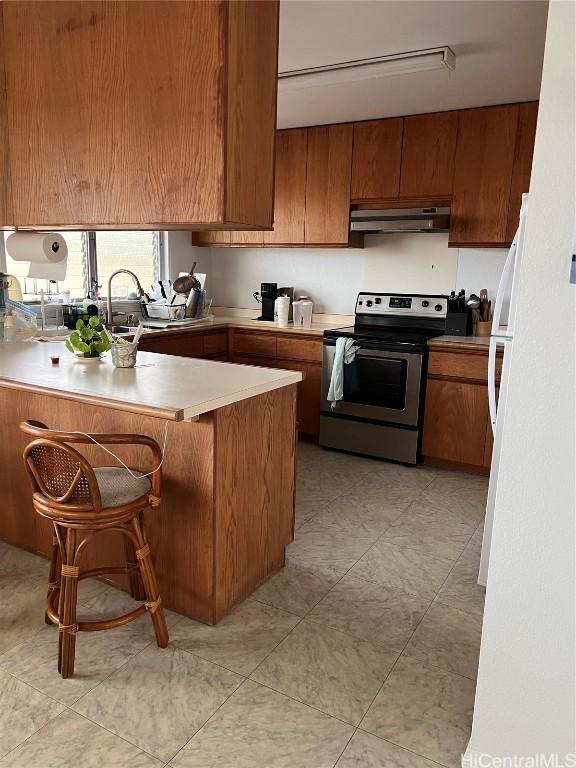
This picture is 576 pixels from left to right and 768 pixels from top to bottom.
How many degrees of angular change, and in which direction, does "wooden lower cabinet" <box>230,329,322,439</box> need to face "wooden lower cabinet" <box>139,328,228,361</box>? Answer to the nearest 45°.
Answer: approximately 45° to its right

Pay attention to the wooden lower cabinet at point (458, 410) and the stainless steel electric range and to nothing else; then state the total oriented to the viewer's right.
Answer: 0

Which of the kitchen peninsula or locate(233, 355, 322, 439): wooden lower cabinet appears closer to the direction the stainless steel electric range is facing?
the kitchen peninsula

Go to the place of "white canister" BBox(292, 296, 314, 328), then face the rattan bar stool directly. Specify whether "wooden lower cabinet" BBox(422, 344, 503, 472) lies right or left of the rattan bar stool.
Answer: left

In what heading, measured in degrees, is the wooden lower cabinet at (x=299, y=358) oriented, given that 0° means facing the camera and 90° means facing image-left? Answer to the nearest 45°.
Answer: approximately 45°

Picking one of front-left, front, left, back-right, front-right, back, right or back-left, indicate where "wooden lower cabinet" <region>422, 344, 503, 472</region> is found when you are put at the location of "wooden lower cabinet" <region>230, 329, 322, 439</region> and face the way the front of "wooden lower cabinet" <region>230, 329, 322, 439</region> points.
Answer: left

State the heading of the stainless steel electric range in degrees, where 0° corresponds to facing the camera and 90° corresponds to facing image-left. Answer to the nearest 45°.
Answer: approximately 45°
